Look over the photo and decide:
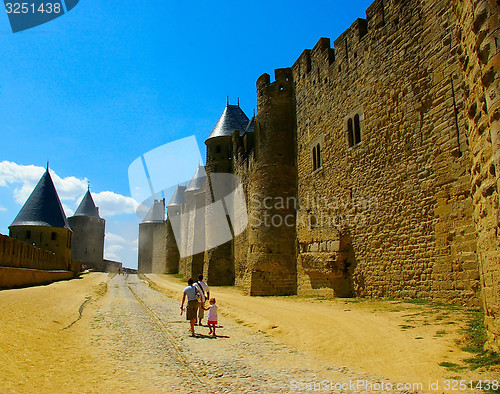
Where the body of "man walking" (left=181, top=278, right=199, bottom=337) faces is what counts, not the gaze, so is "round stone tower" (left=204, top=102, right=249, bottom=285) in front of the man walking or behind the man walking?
in front

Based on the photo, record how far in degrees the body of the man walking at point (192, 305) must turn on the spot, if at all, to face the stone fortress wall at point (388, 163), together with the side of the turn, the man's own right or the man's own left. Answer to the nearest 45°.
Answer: approximately 90° to the man's own right

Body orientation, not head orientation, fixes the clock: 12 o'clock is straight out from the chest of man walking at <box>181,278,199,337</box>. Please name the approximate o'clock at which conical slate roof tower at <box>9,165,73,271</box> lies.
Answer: The conical slate roof tower is roughly at 11 o'clock from the man walking.

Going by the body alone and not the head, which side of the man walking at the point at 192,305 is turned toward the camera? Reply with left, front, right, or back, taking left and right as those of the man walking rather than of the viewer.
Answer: back

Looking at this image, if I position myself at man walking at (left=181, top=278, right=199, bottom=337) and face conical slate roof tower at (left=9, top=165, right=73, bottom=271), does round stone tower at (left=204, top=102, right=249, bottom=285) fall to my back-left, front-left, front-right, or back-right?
front-right

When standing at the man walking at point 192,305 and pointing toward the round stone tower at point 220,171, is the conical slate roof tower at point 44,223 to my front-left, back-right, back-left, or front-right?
front-left
